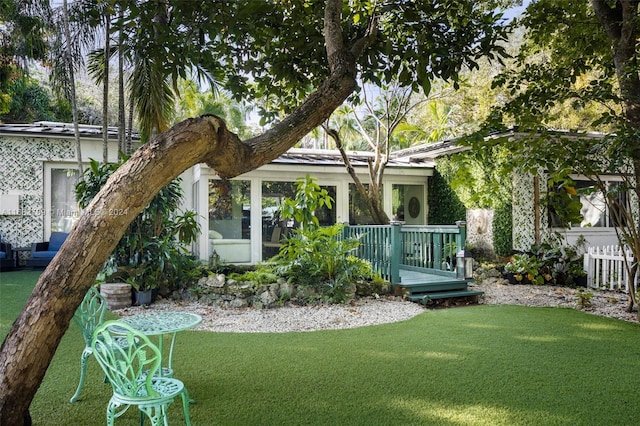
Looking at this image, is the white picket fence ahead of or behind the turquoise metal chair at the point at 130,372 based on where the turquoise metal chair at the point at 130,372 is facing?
ahead

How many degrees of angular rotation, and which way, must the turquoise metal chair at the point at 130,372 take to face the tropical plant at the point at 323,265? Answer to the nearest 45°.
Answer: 0° — it already faces it

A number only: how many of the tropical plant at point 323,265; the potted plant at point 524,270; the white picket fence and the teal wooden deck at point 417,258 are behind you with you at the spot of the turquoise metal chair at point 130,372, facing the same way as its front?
0

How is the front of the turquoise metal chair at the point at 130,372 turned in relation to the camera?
facing away from the viewer and to the right of the viewer

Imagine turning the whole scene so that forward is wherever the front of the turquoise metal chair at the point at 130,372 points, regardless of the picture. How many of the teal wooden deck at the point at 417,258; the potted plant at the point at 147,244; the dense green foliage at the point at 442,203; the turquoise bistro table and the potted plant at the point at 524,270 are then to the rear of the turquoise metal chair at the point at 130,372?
0

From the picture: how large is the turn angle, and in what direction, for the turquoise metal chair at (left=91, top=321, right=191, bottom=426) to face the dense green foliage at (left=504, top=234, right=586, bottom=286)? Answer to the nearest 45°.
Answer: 0° — it already faces it

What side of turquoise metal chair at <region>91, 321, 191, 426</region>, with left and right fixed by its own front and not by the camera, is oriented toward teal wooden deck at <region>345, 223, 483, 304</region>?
front

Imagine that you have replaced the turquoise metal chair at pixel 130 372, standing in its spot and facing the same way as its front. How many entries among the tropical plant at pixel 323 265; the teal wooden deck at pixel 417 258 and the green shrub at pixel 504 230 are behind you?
0

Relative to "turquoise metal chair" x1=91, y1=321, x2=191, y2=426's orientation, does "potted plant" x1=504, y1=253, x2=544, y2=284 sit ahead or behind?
ahead

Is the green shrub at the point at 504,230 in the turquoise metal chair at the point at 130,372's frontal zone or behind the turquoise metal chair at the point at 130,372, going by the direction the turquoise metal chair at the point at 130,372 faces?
frontal zone

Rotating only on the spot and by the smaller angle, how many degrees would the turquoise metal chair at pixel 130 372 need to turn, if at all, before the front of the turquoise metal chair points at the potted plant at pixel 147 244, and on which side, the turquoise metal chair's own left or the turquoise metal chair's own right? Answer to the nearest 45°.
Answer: approximately 45° to the turquoise metal chair's own left

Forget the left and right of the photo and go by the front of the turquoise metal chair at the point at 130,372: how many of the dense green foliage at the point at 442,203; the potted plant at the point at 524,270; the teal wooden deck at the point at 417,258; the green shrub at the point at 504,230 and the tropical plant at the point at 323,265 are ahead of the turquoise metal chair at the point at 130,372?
5

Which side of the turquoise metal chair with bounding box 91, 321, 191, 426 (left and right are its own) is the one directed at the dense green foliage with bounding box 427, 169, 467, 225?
front

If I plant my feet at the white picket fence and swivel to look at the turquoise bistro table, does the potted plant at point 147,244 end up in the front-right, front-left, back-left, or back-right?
front-right

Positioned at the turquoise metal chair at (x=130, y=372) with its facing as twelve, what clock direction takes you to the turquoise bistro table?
The turquoise bistro table is roughly at 11 o'clock from the turquoise metal chair.

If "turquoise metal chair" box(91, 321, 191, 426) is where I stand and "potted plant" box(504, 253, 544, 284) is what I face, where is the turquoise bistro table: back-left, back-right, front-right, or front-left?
front-left
